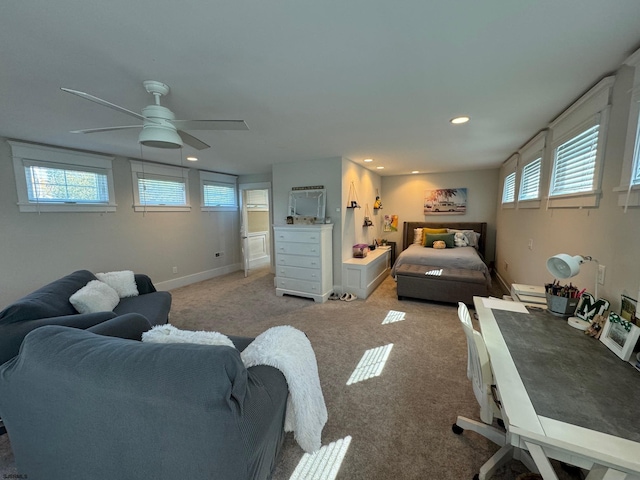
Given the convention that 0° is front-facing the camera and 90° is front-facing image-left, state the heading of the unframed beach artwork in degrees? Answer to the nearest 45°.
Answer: approximately 0°

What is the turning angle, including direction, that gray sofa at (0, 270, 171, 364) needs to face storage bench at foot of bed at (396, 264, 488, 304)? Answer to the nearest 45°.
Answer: approximately 45° to its left

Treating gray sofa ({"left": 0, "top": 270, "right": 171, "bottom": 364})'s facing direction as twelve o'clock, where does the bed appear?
The bed is roughly at 11 o'clock from the gray sofa.

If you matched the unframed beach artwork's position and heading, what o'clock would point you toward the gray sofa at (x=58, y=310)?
The gray sofa is roughly at 1 o'clock from the unframed beach artwork.

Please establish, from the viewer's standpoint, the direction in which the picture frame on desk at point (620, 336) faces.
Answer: facing the viewer and to the left of the viewer

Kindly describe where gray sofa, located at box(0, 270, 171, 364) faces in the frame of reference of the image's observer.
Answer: facing the viewer and to the right of the viewer

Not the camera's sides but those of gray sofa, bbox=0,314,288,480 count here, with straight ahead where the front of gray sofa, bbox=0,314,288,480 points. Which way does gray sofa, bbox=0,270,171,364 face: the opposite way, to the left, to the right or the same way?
to the right

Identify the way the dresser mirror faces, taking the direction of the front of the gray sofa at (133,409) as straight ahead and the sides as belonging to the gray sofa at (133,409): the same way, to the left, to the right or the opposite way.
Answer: the opposite way

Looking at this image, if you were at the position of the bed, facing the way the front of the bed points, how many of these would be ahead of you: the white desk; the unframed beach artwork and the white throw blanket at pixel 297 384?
2

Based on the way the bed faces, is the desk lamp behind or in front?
in front

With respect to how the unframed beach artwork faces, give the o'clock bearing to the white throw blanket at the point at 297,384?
The white throw blanket is roughly at 12 o'clock from the unframed beach artwork.

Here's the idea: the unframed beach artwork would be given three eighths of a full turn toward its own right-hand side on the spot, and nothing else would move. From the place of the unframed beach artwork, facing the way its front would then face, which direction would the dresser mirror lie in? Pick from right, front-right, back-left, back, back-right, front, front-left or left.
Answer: left

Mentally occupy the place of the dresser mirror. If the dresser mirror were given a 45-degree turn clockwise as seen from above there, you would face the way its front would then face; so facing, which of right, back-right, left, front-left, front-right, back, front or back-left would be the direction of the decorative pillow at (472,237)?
back-left

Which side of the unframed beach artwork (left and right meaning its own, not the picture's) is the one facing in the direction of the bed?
front

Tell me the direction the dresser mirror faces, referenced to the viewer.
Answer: facing the viewer

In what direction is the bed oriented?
toward the camera

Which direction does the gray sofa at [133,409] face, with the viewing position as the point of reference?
facing away from the viewer and to the right of the viewer

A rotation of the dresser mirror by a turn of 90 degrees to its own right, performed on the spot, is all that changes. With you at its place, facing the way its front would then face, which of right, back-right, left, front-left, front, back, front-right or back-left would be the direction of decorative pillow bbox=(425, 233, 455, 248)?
back

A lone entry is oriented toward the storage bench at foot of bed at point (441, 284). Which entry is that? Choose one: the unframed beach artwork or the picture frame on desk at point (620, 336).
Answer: the unframed beach artwork
